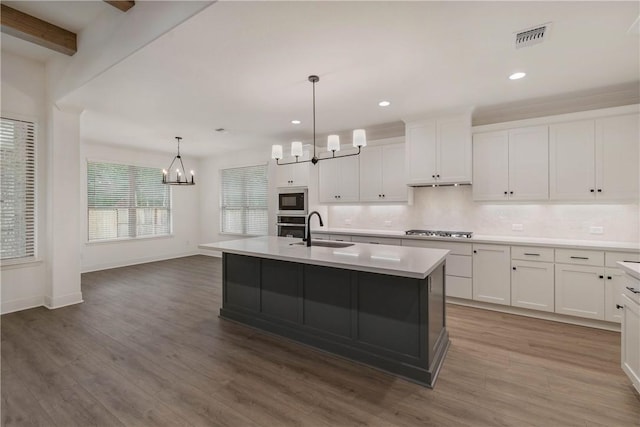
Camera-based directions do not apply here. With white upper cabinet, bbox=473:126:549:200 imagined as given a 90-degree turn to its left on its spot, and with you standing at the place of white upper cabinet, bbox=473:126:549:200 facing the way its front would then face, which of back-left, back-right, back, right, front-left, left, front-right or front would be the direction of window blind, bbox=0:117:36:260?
back-right

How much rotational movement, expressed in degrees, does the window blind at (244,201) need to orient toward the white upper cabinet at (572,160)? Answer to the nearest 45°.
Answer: approximately 90° to its left

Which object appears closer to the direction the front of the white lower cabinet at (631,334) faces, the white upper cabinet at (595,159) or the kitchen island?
the kitchen island

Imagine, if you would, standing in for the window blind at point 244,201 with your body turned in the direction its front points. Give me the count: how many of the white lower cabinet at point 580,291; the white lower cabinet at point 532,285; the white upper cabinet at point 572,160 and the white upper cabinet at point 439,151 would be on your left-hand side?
4

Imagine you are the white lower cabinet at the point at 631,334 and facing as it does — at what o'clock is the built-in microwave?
The built-in microwave is roughly at 12 o'clock from the white lower cabinet.

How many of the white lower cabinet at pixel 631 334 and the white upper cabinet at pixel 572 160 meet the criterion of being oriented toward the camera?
1

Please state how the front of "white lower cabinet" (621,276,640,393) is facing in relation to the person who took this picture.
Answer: facing to the left of the viewer

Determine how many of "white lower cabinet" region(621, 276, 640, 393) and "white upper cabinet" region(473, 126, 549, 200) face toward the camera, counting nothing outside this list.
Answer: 1

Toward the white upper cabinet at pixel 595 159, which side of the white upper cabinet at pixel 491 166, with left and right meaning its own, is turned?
left

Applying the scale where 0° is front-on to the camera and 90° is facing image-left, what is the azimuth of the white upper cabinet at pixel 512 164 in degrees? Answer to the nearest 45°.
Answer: approximately 0°

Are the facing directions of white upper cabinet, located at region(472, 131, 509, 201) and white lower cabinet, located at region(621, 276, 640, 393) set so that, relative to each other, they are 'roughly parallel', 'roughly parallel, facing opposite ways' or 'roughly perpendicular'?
roughly perpendicular

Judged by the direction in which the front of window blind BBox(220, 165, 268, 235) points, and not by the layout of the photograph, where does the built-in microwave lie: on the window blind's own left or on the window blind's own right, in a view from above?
on the window blind's own left

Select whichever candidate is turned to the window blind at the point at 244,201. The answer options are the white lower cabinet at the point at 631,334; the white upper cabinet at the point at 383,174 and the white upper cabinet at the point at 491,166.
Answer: the white lower cabinet
